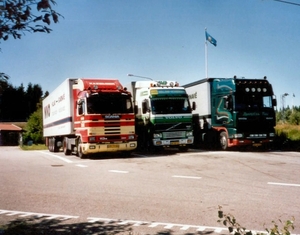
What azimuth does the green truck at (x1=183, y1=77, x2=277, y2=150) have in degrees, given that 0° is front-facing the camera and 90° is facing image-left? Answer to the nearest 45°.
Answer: approximately 315°

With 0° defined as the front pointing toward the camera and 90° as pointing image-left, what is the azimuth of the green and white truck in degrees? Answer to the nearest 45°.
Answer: approximately 315°

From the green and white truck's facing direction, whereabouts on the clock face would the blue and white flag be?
The blue and white flag is roughly at 8 o'clock from the green and white truck.
